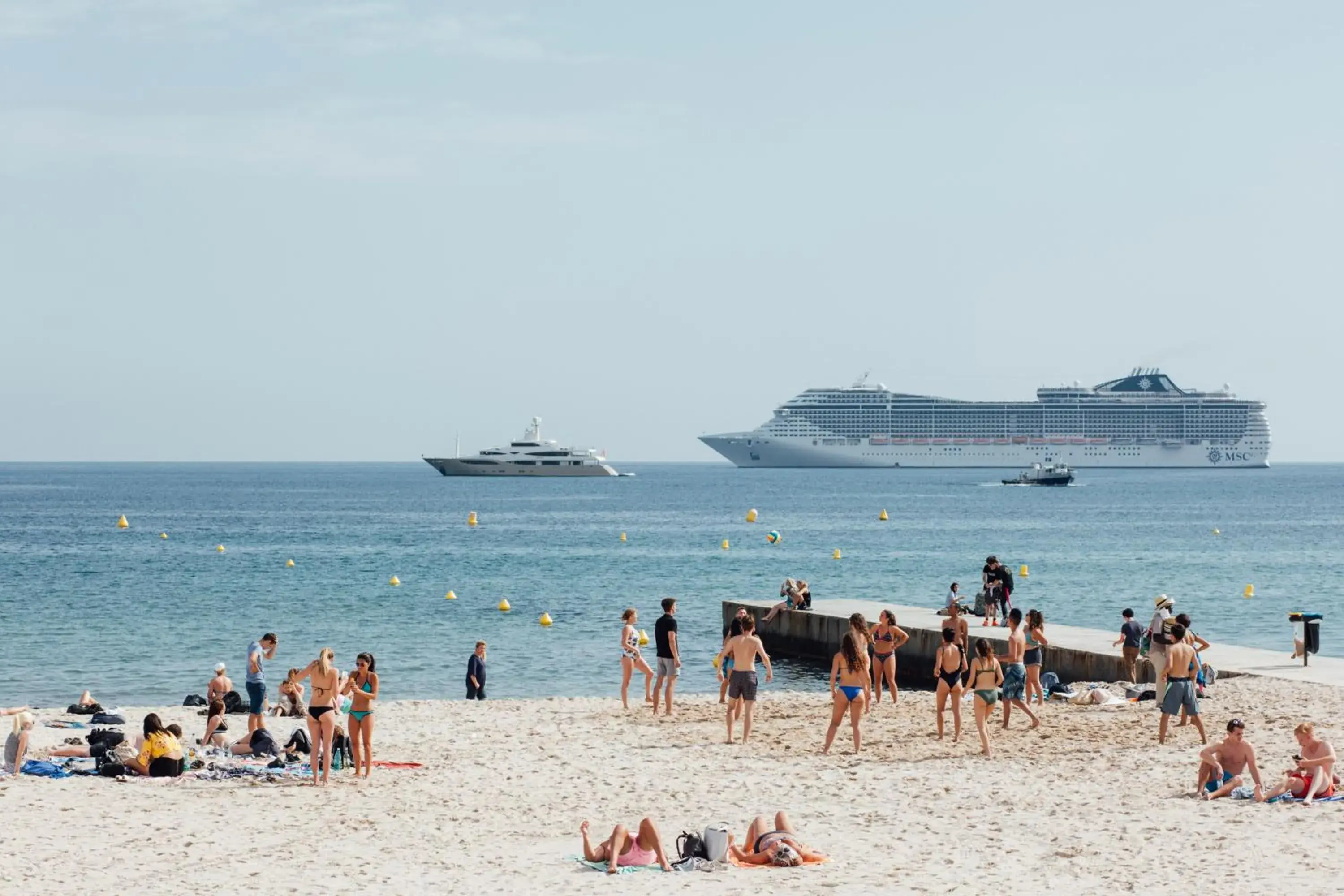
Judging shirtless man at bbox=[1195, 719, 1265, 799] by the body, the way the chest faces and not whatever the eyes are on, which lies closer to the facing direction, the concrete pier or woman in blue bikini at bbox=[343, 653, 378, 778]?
the woman in blue bikini

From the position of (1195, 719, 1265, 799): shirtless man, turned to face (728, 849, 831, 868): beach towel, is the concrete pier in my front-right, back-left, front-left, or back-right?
back-right

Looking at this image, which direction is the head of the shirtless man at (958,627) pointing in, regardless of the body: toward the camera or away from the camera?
toward the camera

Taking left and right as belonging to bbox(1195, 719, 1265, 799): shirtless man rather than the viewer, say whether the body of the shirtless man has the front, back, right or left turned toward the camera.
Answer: front

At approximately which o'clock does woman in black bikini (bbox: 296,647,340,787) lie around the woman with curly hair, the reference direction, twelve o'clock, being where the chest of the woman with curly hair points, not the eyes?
The woman in black bikini is roughly at 8 o'clock from the woman with curly hair.

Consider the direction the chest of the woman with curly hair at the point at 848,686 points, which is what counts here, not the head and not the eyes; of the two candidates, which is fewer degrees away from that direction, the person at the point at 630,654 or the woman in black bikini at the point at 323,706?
the person

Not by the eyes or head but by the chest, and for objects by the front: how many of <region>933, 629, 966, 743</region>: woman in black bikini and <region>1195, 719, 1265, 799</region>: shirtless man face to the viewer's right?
0

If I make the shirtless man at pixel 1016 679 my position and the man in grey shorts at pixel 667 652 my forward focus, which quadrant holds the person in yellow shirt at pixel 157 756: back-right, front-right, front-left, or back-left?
front-left

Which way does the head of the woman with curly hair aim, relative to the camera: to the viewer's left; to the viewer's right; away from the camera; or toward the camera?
away from the camera

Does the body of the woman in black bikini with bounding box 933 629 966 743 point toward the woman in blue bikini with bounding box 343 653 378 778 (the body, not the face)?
no
